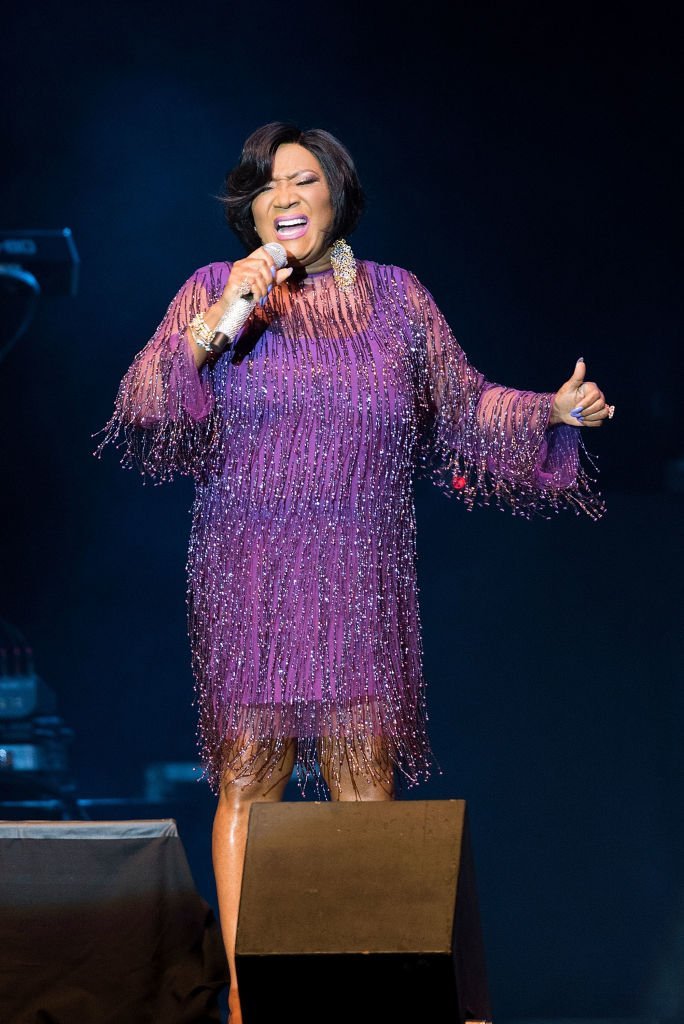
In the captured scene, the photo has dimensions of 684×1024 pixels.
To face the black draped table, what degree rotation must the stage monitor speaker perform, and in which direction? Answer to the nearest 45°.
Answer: approximately 45° to its left

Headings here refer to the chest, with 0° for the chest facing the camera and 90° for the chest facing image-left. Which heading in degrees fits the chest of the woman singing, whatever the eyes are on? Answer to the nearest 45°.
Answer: approximately 0°

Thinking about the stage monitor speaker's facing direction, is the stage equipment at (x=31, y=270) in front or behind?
in front

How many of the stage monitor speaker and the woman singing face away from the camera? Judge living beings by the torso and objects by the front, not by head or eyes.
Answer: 1

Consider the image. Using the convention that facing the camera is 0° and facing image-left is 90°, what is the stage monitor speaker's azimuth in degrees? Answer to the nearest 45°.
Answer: approximately 180°

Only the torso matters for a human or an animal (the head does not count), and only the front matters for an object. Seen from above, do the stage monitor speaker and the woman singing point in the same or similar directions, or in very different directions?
very different directions

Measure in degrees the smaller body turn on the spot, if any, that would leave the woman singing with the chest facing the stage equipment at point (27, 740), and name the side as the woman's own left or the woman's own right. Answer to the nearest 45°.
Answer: approximately 135° to the woman's own right
